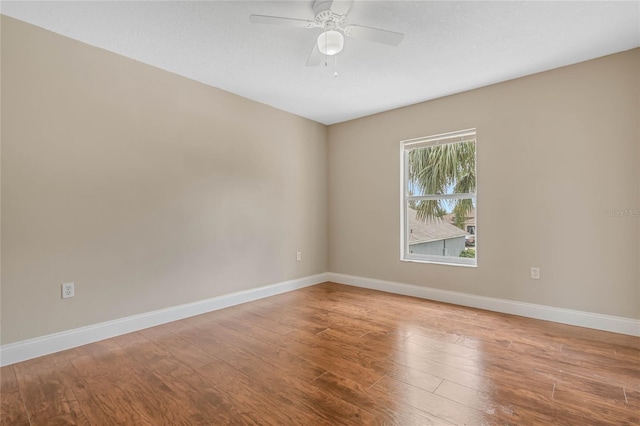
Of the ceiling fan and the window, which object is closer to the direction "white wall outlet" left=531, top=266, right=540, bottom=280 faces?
the ceiling fan

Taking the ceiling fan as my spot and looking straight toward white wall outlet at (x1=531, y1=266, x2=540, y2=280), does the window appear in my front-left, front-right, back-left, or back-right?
front-left

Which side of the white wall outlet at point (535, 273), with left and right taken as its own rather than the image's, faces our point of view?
front

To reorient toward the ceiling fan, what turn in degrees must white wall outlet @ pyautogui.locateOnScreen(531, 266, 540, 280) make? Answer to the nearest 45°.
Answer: approximately 45° to its right

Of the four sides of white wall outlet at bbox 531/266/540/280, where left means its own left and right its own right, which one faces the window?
right

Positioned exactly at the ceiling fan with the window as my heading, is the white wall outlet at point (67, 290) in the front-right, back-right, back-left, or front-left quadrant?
back-left

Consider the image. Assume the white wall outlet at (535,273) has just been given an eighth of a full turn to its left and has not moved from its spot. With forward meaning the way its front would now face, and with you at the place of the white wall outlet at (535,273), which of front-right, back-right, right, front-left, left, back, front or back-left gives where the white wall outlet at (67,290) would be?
right
